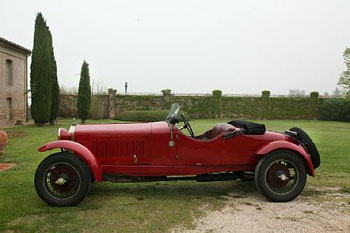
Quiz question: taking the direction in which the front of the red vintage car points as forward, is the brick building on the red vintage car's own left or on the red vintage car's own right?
on the red vintage car's own right

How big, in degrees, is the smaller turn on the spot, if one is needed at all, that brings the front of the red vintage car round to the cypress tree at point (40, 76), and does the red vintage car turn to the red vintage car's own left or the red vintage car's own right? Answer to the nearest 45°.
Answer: approximately 45° to the red vintage car's own right

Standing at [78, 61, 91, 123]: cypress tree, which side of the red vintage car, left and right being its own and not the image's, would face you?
right

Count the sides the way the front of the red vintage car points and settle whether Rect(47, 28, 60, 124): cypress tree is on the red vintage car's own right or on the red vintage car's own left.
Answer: on the red vintage car's own right

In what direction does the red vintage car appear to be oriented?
to the viewer's left

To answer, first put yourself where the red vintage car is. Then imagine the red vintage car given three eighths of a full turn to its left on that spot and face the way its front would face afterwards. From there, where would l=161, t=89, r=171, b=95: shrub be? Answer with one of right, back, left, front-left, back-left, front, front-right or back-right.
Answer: back-left

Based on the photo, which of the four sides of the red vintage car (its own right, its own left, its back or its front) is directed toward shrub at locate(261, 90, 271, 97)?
right

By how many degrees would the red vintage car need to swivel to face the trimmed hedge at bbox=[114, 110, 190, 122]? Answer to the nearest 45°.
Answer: approximately 90° to its right

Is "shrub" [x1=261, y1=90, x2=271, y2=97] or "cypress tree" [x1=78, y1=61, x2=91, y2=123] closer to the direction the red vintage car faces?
the cypress tree
